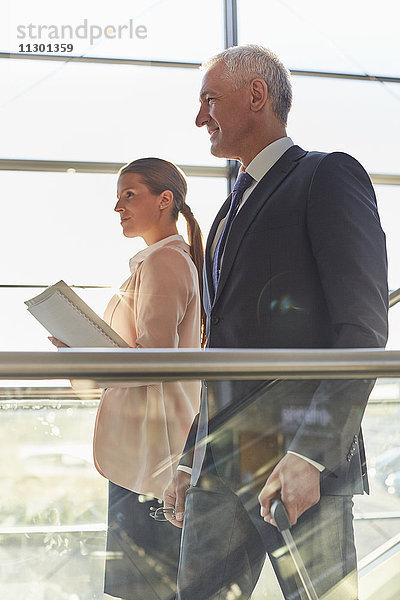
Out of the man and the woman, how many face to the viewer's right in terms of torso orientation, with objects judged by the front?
0

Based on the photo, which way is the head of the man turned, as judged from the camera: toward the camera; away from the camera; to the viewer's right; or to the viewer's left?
to the viewer's left

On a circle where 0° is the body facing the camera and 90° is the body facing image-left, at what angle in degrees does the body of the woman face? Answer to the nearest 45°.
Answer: approximately 90°
